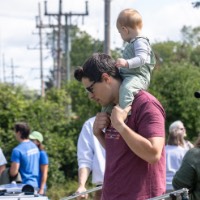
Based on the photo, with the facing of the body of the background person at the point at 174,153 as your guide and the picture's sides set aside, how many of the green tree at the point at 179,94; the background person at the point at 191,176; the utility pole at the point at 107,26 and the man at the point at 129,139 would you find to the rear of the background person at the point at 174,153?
2

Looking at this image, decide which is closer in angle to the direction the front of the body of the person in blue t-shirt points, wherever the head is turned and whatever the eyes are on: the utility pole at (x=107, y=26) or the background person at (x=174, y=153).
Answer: the utility pole

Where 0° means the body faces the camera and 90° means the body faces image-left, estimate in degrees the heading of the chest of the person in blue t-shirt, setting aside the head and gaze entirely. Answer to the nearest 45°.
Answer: approximately 135°
